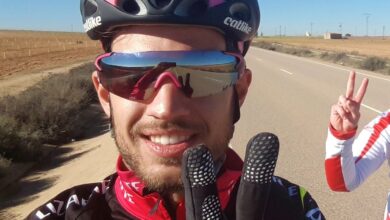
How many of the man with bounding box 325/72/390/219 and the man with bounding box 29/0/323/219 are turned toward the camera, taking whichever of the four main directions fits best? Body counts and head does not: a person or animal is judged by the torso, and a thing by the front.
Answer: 2

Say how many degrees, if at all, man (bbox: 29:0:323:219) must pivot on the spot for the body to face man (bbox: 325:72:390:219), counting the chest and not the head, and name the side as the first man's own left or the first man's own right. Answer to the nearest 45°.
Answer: approximately 135° to the first man's own left

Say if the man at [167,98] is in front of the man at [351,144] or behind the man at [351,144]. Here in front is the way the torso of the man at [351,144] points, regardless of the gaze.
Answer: in front

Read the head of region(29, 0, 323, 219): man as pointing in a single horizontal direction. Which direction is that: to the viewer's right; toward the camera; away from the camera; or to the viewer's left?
toward the camera

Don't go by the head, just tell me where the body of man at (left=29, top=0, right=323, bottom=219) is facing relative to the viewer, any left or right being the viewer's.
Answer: facing the viewer

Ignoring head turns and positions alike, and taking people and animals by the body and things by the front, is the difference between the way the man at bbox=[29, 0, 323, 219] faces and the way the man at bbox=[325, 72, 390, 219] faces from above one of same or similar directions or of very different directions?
same or similar directions
